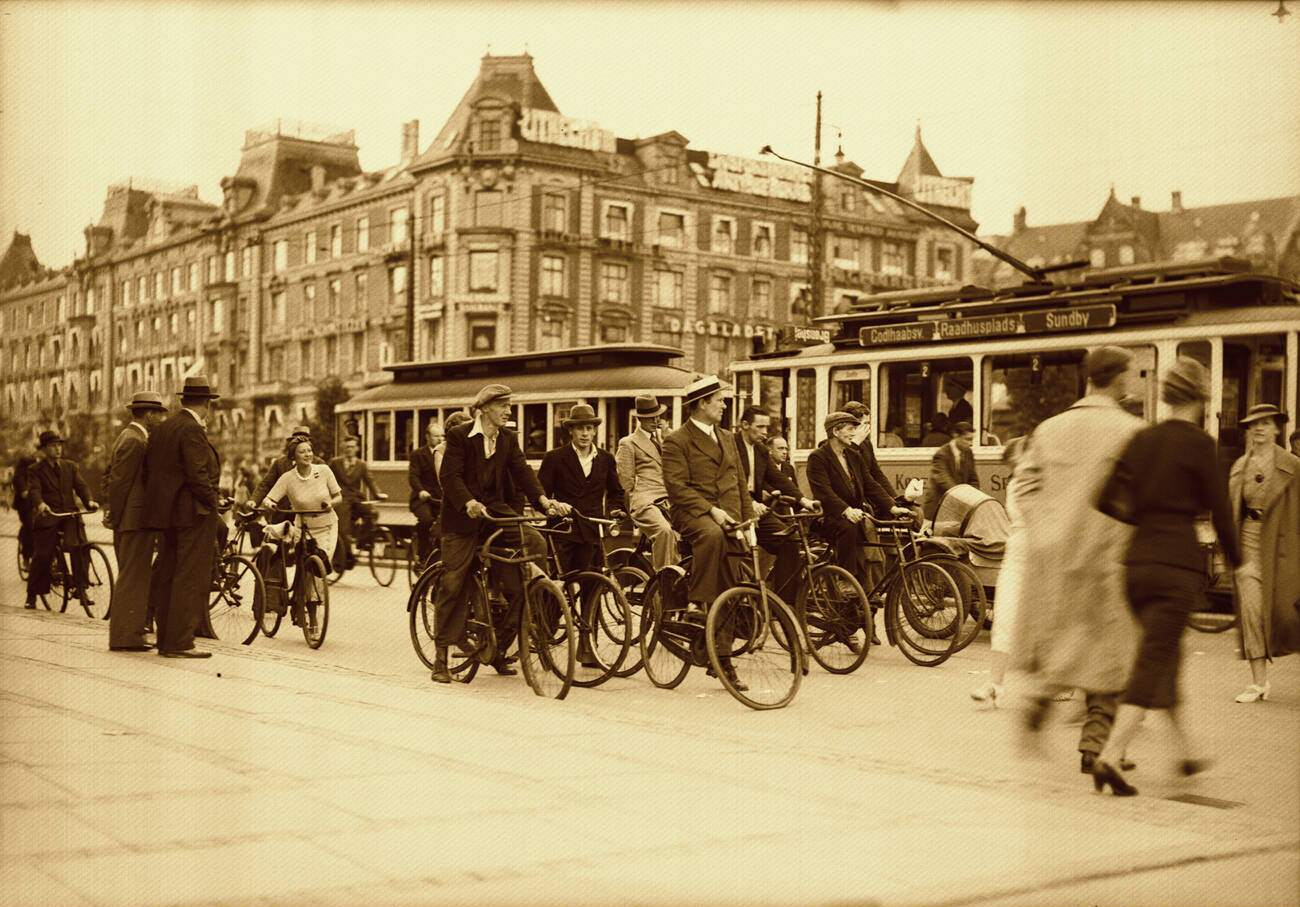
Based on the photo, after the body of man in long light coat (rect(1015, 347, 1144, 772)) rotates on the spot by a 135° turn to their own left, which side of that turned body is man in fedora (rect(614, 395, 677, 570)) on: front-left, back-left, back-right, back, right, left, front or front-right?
front-right

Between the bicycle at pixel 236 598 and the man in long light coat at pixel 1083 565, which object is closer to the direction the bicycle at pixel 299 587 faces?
the man in long light coat

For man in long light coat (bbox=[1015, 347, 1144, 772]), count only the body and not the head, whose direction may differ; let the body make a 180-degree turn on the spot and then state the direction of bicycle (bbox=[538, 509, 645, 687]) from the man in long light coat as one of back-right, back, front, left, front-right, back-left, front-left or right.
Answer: right

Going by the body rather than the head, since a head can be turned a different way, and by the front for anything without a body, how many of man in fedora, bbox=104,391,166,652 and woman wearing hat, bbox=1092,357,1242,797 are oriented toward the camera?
0

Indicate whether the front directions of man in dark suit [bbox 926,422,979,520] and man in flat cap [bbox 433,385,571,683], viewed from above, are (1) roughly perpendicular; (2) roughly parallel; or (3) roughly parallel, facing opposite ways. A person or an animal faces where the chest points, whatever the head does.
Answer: roughly parallel

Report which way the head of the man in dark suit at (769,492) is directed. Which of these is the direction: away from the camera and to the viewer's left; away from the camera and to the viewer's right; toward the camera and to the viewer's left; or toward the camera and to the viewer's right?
toward the camera and to the viewer's right

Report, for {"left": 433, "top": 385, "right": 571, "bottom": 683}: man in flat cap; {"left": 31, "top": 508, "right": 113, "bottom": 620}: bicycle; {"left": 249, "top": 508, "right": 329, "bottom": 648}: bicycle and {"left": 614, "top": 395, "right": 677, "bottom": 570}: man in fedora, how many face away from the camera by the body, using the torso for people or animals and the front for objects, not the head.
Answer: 0

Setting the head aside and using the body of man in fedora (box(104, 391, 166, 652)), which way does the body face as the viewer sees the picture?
to the viewer's right

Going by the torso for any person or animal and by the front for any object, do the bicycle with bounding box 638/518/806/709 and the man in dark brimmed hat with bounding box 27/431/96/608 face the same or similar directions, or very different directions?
same or similar directions

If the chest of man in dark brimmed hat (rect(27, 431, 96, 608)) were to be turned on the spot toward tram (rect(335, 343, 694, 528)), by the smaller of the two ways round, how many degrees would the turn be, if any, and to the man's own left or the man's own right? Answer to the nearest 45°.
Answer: approximately 90° to the man's own left

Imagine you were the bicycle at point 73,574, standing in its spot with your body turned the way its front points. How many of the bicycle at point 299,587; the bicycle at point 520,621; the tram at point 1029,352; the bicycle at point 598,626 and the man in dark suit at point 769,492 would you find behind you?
0

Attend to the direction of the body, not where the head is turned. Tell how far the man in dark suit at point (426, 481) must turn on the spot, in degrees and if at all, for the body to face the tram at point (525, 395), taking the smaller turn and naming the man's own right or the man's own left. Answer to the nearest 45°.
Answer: approximately 135° to the man's own left

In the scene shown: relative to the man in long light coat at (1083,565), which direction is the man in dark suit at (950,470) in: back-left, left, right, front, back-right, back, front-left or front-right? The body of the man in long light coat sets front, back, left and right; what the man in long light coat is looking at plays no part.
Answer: front-left

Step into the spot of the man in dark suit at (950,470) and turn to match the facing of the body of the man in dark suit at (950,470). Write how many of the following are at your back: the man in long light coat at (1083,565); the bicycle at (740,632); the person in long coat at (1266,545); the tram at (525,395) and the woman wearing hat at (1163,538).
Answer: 1

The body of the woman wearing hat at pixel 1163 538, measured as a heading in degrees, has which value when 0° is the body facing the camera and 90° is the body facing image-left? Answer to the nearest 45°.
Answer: approximately 225°

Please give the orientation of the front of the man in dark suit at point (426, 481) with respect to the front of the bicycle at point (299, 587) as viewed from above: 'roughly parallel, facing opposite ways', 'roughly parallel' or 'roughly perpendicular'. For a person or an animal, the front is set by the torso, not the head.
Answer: roughly parallel

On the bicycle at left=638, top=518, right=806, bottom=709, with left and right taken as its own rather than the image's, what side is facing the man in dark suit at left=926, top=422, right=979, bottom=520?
left

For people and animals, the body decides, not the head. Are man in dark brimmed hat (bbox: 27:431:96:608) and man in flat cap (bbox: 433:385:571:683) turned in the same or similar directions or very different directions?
same or similar directions

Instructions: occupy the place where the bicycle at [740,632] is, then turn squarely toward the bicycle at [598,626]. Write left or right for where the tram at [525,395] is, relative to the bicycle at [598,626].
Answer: right
